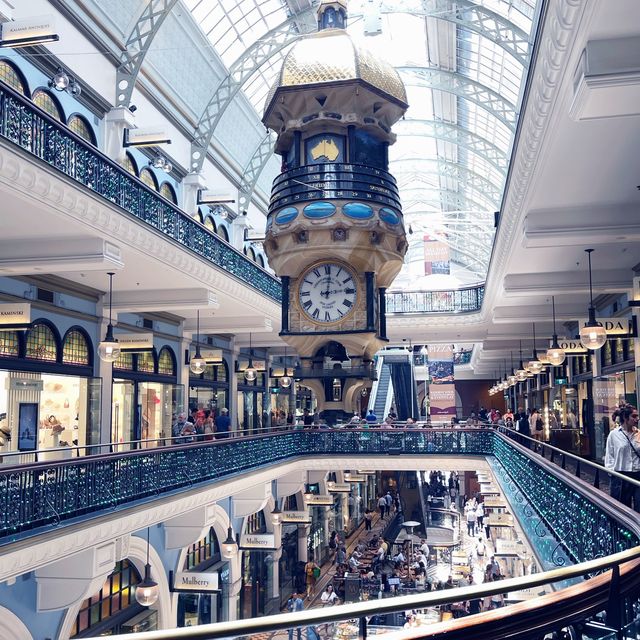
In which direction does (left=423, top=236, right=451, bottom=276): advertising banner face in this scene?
toward the camera

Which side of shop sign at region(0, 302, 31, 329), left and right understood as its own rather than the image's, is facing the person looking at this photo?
front

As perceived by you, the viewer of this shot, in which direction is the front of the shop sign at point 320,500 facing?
facing the viewer

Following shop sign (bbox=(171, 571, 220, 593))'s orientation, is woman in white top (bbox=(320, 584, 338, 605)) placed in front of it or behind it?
behind

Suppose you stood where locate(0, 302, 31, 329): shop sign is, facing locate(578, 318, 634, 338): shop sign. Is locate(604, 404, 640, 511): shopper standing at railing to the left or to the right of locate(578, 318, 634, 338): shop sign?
right
